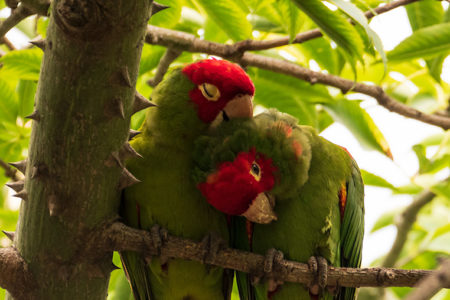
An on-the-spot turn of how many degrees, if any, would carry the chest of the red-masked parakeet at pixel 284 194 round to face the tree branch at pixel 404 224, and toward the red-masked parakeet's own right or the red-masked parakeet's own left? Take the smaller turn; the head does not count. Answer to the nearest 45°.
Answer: approximately 135° to the red-masked parakeet's own left

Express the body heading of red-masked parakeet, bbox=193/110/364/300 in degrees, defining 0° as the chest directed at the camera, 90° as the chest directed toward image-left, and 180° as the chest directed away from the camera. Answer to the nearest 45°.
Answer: approximately 0°

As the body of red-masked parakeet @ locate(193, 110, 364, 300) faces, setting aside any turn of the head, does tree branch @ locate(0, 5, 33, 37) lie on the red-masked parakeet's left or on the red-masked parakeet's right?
on the red-masked parakeet's right

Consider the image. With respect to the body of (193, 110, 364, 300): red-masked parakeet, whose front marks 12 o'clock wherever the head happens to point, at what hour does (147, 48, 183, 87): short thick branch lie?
The short thick branch is roughly at 4 o'clock from the red-masked parakeet.
